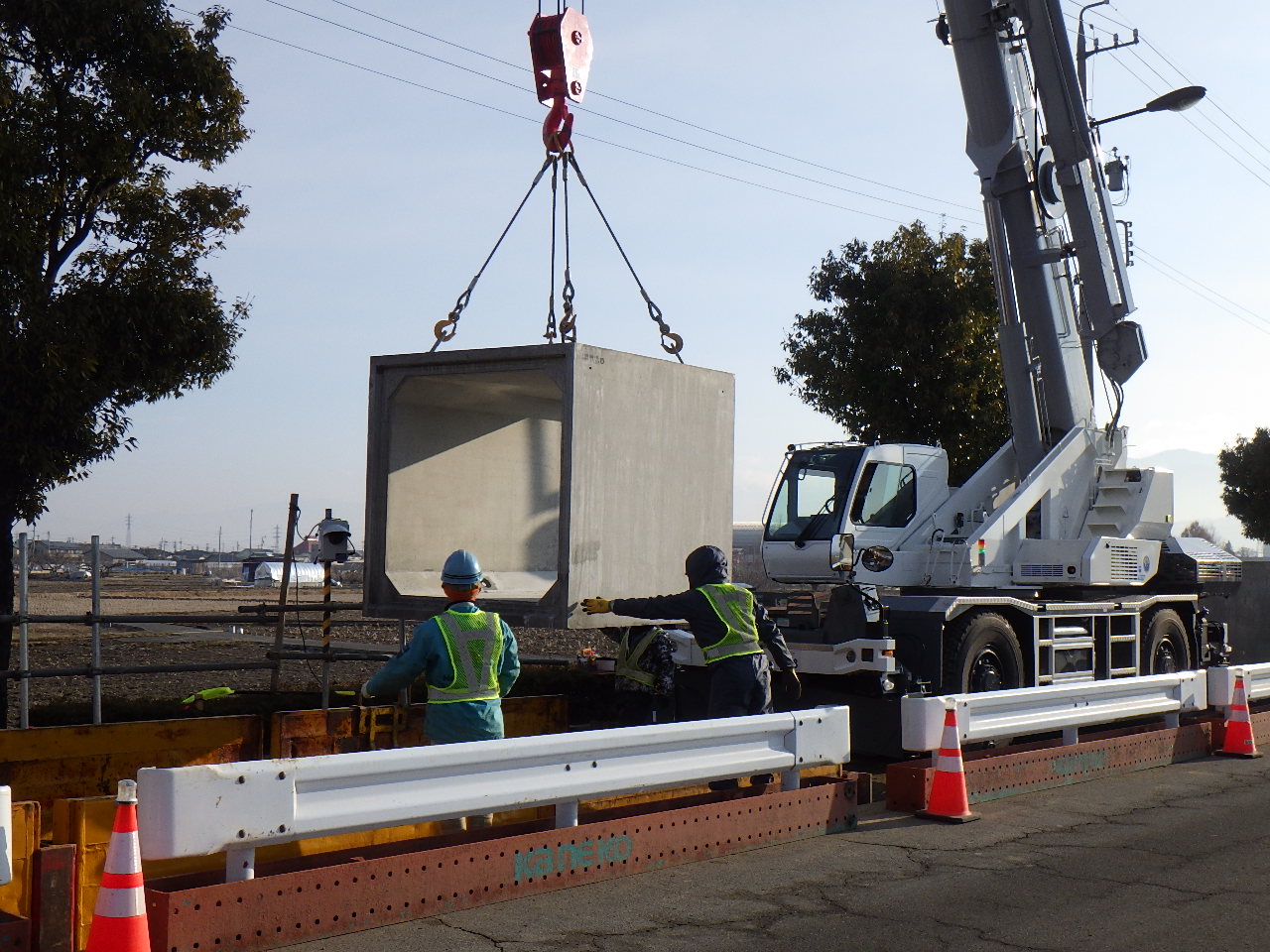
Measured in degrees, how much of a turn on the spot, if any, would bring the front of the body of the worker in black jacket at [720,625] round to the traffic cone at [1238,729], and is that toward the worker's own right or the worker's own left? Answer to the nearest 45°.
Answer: approximately 90° to the worker's own right

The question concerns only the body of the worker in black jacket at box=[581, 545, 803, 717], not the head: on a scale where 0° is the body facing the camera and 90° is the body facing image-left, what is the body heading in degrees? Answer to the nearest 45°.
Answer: approximately 135°

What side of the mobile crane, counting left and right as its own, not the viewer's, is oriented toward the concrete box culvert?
front

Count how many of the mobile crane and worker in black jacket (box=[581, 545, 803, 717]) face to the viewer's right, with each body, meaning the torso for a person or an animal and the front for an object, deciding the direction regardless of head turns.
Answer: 0

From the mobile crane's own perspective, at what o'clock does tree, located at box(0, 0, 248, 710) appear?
The tree is roughly at 12 o'clock from the mobile crane.

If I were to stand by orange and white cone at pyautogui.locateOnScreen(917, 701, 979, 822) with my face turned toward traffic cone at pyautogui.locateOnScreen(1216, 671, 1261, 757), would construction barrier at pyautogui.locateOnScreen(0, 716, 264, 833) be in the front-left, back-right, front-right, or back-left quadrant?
back-left

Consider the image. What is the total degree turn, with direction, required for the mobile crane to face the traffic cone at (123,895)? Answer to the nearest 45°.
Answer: approximately 45° to its left

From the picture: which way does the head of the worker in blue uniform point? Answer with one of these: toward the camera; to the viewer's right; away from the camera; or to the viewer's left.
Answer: away from the camera

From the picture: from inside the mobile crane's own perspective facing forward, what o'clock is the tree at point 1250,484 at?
The tree is roughly at 5 o'clock from the mobile crane.

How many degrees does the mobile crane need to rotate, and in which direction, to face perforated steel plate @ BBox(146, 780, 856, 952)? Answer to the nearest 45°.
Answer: approximately 45° to its left

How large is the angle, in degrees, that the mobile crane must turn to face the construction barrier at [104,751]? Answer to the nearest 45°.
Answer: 0° — it already faces it

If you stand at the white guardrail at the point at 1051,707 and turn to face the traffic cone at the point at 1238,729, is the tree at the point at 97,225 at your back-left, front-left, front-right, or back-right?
back-left

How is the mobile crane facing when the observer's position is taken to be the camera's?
facing the viewer and to the left of the viewer
